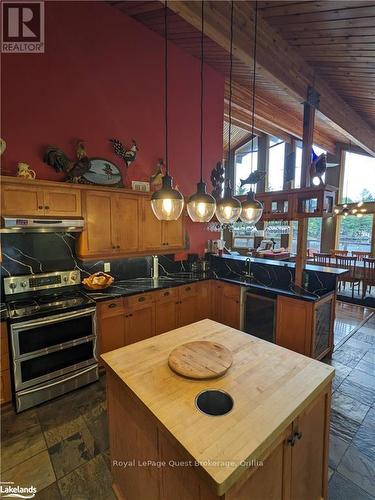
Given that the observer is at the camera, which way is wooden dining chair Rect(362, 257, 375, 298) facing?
facing away from the viewer and to the right of the viewer

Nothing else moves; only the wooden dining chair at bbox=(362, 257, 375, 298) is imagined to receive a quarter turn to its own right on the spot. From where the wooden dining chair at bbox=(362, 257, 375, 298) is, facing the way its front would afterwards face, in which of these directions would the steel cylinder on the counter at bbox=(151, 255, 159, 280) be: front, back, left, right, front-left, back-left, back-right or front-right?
right

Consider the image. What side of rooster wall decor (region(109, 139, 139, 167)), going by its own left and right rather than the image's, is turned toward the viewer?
right
